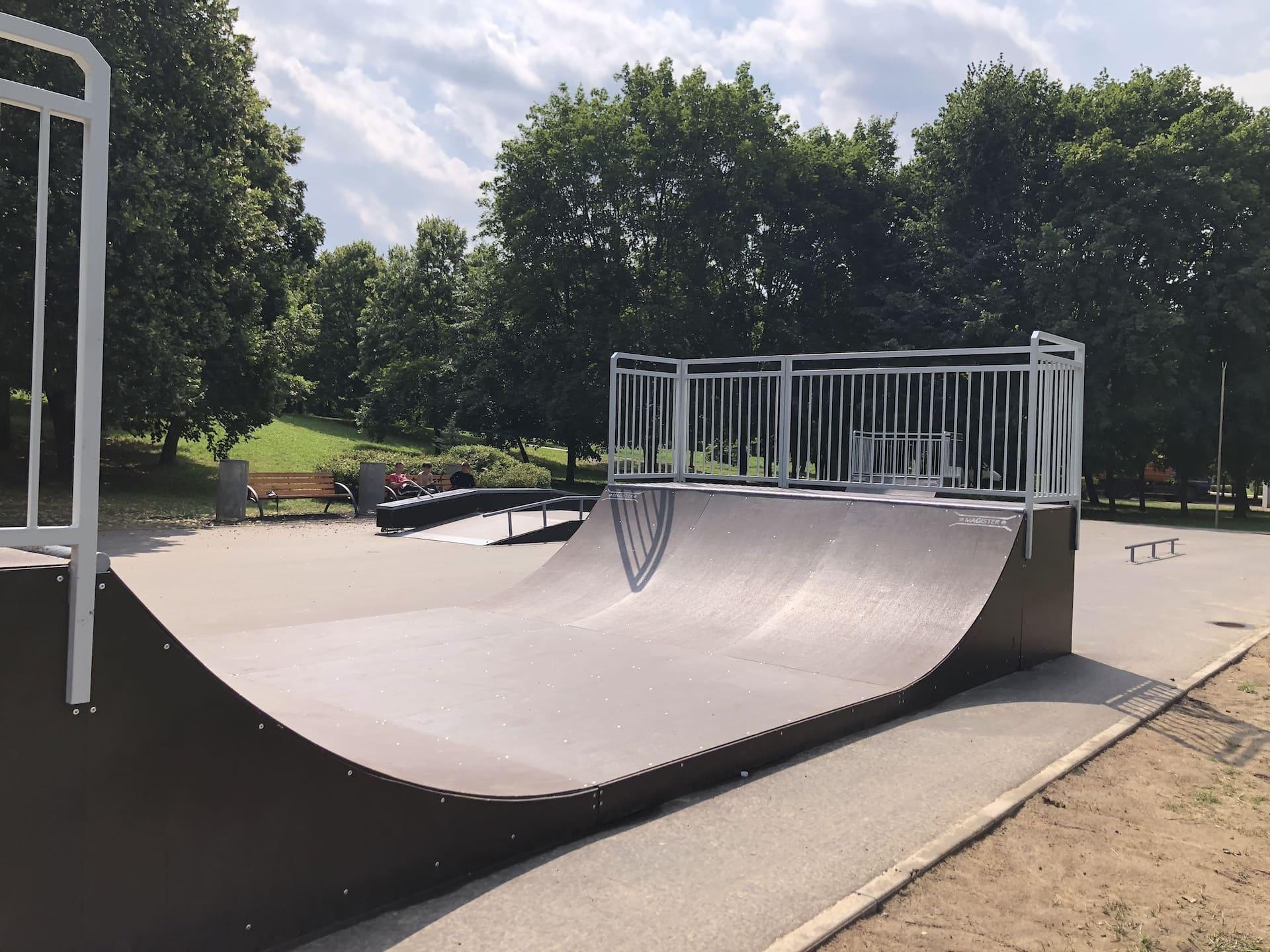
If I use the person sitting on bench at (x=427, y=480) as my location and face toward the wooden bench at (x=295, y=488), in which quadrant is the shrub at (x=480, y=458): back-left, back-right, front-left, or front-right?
back-right

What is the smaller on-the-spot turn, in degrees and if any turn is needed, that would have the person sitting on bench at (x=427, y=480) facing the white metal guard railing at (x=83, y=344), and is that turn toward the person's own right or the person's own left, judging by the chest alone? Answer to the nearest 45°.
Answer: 0° — they already face it

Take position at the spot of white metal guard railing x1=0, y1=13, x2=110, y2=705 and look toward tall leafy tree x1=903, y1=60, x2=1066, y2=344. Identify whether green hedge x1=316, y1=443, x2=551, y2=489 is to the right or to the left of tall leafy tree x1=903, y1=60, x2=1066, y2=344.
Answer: left

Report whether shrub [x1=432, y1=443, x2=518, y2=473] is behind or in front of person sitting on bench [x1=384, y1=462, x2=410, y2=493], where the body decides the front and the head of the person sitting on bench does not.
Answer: behind

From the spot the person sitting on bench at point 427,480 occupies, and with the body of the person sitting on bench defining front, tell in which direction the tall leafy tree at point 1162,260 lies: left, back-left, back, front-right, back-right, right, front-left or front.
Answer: left

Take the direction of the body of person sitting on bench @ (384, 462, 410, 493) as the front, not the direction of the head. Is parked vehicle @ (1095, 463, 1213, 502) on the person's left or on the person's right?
on the person's left

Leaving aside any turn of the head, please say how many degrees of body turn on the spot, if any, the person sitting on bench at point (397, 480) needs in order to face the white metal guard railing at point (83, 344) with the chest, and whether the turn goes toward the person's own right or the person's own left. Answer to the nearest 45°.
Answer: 0° — they already face it

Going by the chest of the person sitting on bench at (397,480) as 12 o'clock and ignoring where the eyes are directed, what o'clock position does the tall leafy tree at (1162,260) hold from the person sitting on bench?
The tall leafy tree is roughly at 9 o'clock from the person sitting on bench.

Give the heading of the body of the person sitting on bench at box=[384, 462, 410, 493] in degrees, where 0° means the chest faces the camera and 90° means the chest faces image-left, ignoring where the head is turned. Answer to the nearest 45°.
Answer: approximately 0°

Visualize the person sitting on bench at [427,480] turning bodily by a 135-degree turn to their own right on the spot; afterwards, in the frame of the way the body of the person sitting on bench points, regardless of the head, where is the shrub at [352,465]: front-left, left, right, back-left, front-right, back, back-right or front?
front

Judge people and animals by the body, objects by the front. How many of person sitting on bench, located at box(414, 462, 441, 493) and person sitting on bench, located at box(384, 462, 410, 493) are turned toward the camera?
2
